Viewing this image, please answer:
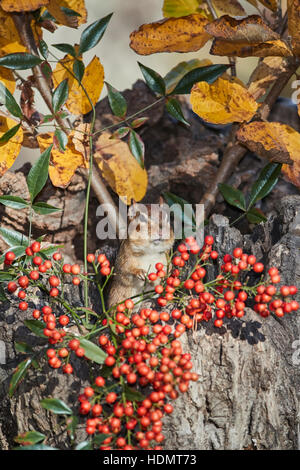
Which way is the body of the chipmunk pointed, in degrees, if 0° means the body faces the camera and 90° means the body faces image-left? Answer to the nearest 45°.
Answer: approximately 315°
